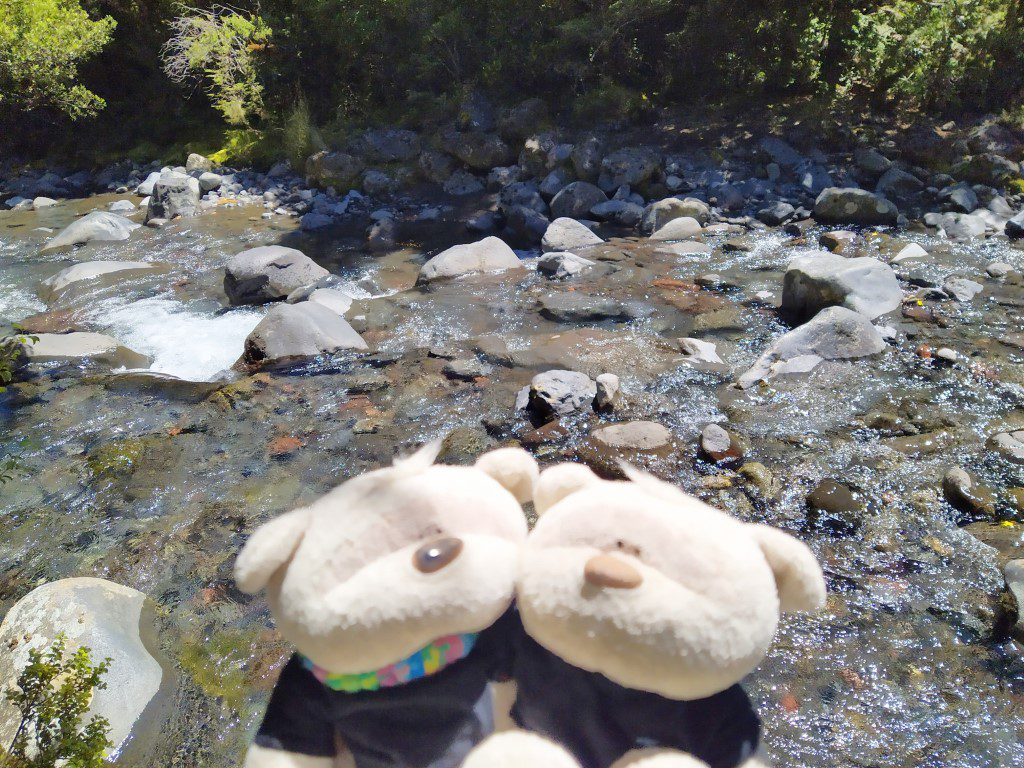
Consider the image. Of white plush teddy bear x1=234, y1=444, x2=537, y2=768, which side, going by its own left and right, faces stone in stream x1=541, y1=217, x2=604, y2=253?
back

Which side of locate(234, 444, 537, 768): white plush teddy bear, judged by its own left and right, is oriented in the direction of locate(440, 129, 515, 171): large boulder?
back

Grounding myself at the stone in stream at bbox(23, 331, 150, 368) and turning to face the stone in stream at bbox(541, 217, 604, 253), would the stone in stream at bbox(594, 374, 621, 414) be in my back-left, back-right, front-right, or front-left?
front-right

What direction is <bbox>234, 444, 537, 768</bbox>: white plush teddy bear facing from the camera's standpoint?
toward the camera

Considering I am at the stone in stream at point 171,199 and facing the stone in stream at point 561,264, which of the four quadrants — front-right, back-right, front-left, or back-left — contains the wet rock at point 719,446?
front-right

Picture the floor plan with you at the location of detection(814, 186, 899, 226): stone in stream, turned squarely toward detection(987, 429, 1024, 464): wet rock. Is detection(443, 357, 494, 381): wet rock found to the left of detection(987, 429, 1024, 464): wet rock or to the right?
right

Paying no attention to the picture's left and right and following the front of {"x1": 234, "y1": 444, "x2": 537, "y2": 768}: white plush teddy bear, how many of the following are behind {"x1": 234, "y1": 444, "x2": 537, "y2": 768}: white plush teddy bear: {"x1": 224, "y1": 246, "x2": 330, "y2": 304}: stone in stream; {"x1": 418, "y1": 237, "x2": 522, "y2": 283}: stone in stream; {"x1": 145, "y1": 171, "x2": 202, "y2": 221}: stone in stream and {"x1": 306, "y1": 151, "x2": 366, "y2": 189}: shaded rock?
4

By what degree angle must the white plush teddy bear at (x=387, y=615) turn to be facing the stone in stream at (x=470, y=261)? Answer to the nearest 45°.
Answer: approximately 180°

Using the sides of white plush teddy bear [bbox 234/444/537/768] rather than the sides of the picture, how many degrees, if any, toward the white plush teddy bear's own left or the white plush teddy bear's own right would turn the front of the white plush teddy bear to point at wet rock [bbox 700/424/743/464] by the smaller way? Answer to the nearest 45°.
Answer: approximately 135° to the white plush teddy bear's own left

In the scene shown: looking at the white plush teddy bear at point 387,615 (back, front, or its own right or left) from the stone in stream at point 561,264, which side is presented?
back

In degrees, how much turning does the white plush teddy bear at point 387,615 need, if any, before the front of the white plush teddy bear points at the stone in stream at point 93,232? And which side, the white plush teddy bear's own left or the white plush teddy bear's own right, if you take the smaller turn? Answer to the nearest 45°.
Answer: approximately 180°

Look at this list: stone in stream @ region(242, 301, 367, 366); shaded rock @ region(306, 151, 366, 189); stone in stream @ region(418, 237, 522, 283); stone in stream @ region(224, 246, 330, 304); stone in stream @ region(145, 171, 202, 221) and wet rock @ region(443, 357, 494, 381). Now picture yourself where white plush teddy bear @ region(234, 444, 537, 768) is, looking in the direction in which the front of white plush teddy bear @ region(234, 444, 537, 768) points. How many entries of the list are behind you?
6

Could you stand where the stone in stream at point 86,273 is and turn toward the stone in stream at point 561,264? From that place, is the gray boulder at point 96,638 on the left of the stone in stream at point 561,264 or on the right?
right

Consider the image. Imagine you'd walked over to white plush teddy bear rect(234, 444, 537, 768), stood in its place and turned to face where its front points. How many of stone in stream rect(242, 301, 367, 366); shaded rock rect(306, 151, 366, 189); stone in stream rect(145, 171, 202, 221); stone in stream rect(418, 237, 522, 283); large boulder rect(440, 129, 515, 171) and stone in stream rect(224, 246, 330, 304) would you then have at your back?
6

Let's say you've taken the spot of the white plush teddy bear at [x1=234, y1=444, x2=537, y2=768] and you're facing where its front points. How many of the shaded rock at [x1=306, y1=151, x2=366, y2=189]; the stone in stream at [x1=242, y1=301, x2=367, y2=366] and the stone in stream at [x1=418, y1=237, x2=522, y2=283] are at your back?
3

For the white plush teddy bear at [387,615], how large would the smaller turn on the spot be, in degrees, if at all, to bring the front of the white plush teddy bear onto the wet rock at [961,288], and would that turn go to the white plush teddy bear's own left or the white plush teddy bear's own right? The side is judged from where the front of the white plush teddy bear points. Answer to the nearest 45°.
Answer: approximately 135° to the white plush teddy bear's own left
